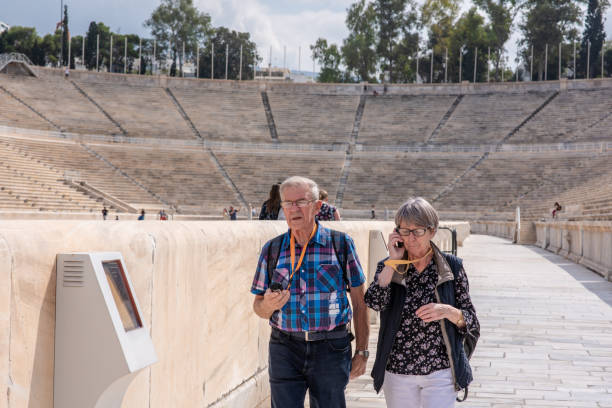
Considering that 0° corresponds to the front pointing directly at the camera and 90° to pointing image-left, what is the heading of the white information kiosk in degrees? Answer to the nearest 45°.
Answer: approximately 315°

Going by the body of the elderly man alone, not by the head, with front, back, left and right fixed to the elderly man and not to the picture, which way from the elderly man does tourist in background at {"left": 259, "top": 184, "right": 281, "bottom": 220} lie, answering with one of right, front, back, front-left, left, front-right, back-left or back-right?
back

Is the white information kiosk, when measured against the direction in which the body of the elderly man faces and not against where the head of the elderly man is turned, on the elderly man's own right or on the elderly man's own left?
on the elderly man's own right

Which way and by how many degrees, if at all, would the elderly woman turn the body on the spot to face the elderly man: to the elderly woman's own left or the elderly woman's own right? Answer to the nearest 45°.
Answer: approximately 90° to the elderly woman's own right

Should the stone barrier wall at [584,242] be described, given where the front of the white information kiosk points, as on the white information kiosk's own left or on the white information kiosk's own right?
on the white information kiosk's own left

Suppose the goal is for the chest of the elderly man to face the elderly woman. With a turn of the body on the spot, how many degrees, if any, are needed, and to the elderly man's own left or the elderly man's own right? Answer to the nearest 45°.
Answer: approximately 90° to the elderly man's own left

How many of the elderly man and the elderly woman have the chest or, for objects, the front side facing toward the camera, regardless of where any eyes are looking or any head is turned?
2

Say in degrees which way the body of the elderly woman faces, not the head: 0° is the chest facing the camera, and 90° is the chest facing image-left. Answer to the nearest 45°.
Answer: approximately 0°

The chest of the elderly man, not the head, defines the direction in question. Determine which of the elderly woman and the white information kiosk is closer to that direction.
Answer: the white information kiosk

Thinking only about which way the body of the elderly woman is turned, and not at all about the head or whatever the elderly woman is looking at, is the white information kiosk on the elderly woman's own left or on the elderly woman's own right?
on the elderly woman's own right

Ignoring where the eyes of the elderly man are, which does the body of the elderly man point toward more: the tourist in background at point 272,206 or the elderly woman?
the elderly woman

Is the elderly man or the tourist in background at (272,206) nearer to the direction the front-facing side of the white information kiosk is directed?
the elderly man

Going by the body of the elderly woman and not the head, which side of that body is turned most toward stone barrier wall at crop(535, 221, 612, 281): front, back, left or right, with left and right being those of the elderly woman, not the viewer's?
back
